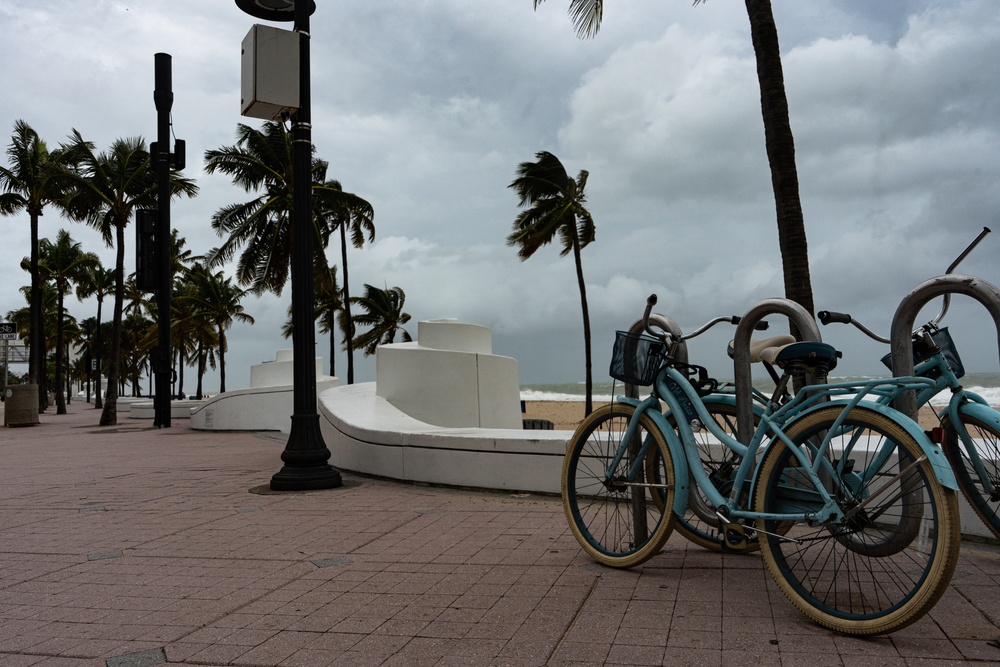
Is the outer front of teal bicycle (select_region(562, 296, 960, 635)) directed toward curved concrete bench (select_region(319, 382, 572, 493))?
yes

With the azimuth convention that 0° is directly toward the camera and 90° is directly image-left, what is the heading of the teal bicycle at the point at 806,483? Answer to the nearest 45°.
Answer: approximately 135°

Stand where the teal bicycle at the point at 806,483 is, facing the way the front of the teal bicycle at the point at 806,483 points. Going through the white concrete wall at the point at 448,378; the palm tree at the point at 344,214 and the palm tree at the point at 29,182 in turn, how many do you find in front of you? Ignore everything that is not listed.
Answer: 3

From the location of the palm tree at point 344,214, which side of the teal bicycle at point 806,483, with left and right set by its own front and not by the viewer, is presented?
front

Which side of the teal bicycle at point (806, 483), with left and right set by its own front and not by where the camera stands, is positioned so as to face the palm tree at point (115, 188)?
front

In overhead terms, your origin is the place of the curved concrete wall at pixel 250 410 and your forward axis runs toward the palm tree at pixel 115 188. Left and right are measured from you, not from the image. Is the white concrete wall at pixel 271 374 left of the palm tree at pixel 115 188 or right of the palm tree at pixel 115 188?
right

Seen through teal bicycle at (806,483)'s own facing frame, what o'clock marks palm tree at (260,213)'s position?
The palm tree is roughly at 12 o'clock from the teal bicycle.

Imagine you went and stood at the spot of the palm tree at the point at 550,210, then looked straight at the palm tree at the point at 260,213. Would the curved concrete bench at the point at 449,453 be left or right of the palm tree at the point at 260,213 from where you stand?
left

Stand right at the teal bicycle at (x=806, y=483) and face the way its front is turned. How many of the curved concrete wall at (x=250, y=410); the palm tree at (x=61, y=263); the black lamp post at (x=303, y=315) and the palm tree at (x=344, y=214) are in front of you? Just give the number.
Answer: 4

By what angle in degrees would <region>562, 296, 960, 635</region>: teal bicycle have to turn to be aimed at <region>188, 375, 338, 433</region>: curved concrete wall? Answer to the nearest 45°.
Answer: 0° — it already faces it
